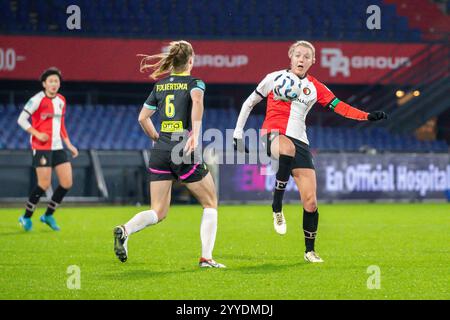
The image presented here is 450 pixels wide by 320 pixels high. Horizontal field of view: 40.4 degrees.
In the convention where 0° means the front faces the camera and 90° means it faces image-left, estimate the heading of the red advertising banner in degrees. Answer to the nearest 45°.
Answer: approximately 0°

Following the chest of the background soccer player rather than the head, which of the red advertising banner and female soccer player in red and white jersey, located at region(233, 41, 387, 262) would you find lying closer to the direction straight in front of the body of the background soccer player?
the female soccer player in red and white jersey

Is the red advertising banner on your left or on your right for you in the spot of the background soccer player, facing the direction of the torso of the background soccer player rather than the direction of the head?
on your left

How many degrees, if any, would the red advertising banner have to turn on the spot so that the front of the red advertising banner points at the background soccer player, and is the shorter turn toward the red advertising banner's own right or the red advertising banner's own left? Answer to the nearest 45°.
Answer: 0° — it already faces them

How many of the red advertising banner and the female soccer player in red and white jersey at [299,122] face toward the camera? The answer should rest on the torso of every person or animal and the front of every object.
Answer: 2

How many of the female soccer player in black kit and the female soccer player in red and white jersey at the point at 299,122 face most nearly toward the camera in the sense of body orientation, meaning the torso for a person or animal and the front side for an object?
1

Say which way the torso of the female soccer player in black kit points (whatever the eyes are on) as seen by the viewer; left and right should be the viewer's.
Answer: facing away from the viewer and to the right of the viewer

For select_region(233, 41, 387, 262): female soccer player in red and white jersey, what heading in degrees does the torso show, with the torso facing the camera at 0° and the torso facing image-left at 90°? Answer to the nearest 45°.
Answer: approximately 0°

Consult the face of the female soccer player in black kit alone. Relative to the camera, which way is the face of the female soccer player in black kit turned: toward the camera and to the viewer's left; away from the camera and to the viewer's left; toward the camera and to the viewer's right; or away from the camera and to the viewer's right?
away from the camera and to the viewer's right

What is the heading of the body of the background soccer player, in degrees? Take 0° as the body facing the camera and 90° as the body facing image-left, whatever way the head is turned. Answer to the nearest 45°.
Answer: approximately 315°
